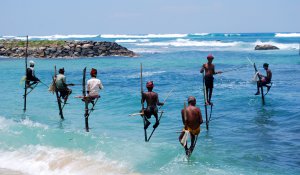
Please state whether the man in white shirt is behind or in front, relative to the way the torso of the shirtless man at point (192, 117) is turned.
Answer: in front

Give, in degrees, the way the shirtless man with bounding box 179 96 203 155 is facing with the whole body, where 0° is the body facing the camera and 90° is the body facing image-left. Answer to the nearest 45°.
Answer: approximately 180°
